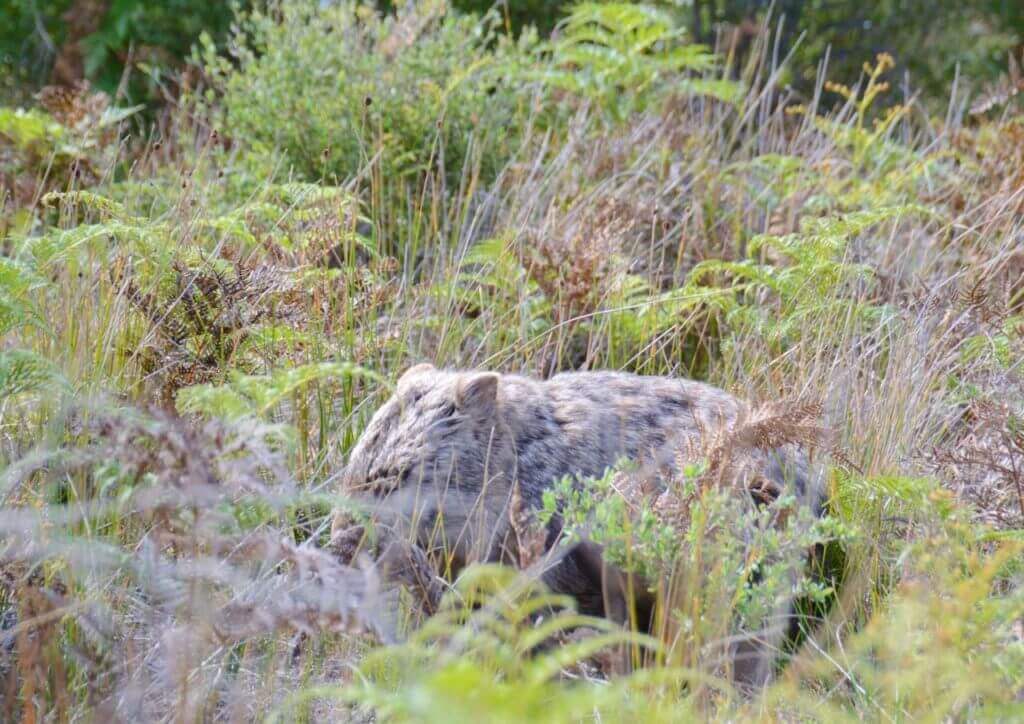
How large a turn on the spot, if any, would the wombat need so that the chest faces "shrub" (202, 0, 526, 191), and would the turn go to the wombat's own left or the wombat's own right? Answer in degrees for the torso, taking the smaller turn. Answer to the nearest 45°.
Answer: approximately 90° to the wombat's own right

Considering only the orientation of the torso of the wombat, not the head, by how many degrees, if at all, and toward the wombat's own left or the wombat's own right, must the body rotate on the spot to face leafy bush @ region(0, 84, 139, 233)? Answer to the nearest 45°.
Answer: approximately 45° to the wombat's own right

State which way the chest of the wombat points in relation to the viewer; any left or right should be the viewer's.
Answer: facing to the left of the viewer
